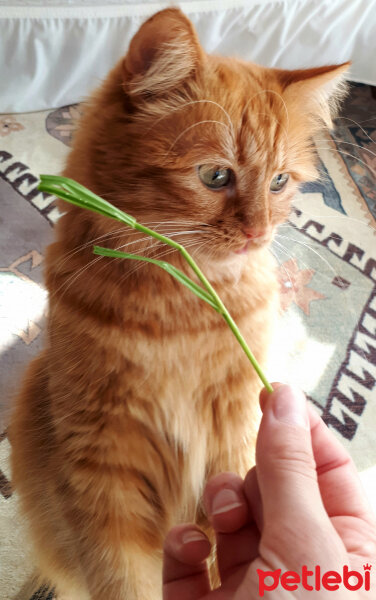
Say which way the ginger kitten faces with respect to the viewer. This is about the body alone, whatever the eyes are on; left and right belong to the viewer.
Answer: facing the viewer and to the right of the viewer
